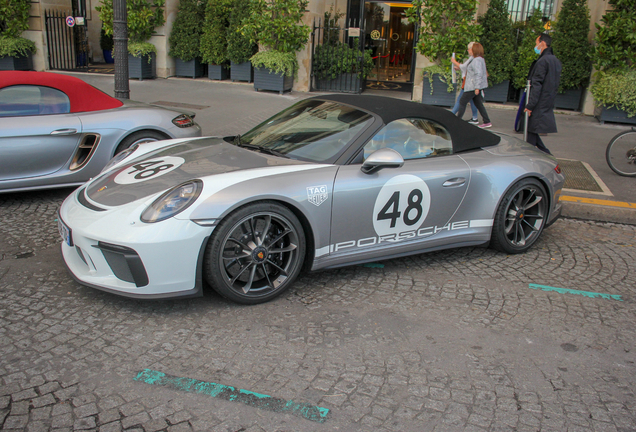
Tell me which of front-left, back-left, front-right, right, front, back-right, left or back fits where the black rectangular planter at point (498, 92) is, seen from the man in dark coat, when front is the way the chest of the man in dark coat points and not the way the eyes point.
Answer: right

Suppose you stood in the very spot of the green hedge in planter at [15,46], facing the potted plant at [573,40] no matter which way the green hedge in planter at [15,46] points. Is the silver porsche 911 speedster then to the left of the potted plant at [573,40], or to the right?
right

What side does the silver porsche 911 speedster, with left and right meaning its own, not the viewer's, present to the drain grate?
back

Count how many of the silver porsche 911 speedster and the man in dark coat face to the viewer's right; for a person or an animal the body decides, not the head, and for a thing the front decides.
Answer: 0

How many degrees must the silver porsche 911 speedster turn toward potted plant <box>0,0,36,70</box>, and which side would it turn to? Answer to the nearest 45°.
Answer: approximately 90° to its right

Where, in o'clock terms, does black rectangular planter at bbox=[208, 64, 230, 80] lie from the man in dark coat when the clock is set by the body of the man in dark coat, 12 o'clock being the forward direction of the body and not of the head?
The black rectangular planter is roughly at 1 o'clock from the man in dark coat.

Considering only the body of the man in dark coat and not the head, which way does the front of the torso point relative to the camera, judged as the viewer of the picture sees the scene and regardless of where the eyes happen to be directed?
to the viewer's left

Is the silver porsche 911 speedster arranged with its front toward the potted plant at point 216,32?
no

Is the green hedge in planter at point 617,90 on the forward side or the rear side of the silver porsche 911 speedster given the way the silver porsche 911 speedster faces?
on the rear side

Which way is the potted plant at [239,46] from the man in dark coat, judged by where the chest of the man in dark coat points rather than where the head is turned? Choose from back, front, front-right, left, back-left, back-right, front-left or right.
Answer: front-right

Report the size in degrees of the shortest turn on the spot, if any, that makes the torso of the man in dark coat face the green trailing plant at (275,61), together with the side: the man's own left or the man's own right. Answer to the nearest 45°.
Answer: approximately 45° to the man's own right

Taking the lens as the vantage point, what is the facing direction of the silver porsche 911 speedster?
facing the viewer and to the left of the viewer

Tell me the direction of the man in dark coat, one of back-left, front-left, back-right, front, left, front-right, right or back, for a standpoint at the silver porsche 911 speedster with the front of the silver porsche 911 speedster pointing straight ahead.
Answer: back

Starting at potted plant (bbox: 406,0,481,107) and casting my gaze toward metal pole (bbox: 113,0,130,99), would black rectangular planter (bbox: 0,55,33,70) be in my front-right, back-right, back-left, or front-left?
front-right
